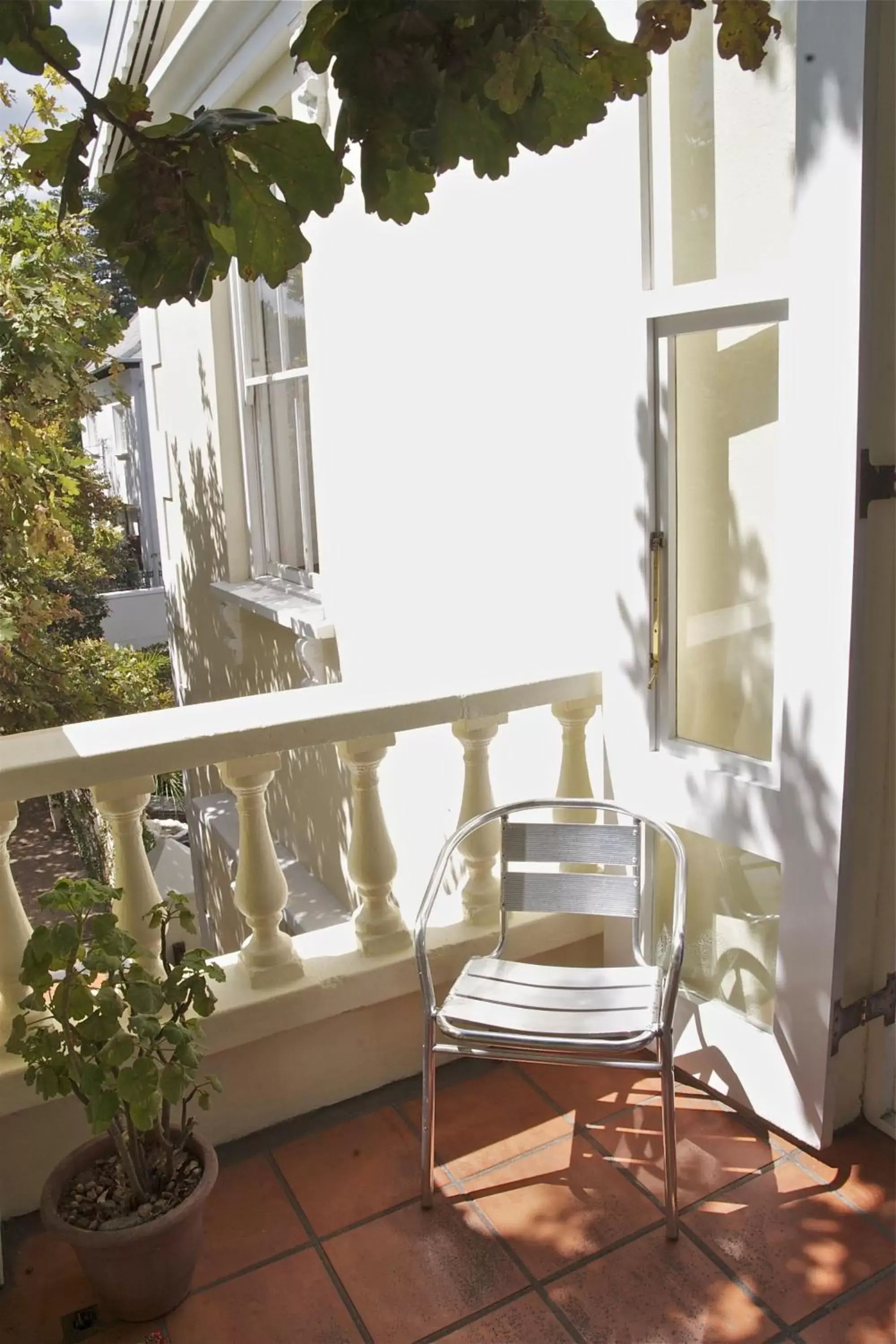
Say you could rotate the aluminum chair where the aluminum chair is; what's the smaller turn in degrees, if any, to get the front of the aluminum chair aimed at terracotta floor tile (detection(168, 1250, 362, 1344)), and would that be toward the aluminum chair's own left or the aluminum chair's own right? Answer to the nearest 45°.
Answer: approximately 45° to the aluminum chair's own right

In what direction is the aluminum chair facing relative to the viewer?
toward the camera

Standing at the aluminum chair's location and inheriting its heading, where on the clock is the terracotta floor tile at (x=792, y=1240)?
The terracotta floor tile is roughly at 10 o'clock from the aluminum chair.

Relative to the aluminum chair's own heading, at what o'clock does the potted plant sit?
The potted plant is roughly at 2 o'clock from the aluminum chair.
